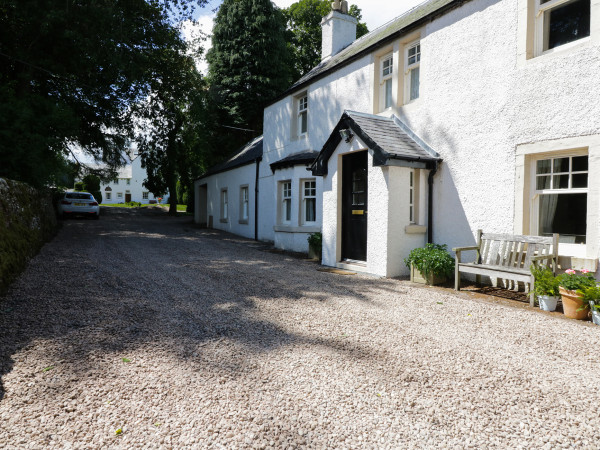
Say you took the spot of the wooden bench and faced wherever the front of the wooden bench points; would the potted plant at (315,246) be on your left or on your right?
on your right

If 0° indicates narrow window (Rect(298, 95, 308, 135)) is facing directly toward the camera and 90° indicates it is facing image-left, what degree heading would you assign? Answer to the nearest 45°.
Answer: approximately 45°

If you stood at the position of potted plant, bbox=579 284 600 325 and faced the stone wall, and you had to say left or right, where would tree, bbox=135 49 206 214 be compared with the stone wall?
right

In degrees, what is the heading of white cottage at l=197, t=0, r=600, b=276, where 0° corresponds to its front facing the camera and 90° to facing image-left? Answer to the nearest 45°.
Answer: approximately 45°

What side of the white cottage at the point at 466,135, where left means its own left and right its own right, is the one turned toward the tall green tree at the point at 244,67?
right
